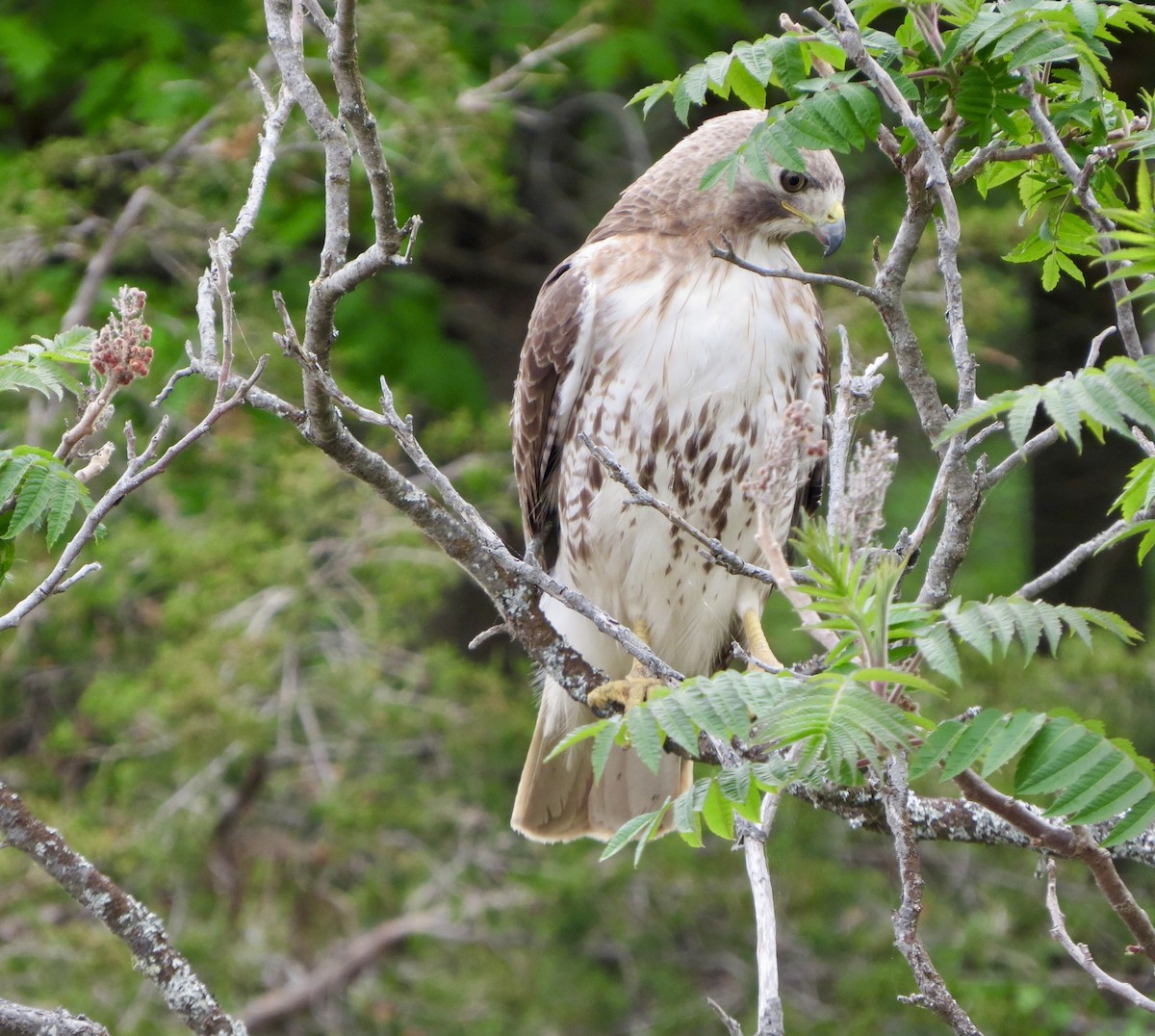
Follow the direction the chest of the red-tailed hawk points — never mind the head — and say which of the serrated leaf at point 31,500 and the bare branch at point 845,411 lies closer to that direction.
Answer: the bare branch

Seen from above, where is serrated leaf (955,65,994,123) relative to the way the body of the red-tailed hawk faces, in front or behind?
in front

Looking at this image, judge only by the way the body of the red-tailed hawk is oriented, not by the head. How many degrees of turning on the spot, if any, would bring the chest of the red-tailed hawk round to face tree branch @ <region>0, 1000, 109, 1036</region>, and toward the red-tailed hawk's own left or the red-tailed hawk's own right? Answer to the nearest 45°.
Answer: approximately 45° to the red-tailed hawk's own right

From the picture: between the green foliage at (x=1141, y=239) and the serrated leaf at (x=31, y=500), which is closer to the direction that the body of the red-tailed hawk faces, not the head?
the green foliage

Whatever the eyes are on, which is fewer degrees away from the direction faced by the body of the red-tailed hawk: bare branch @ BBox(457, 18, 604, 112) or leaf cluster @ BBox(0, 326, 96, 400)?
the leaf cluster

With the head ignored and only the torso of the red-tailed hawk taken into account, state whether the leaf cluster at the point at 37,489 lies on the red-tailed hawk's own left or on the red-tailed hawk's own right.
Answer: on the red-tailed hawk's own right

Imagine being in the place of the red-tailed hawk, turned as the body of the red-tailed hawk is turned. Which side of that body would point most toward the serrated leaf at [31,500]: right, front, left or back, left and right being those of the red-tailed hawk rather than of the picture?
right

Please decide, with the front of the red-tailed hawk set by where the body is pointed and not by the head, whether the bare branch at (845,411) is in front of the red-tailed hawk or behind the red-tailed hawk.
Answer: in front

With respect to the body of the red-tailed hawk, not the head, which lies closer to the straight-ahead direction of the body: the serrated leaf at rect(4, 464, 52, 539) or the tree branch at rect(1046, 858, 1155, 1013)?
the tree branch

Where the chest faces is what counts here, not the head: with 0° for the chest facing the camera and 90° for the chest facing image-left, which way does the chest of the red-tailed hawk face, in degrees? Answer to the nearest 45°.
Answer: approximately 315°

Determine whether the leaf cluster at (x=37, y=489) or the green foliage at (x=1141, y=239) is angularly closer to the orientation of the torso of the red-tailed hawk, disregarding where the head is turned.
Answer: the green foliage

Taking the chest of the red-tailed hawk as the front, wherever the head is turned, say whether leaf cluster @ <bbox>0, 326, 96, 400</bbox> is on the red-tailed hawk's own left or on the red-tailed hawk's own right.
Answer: on the red-tailed hawk's own right
